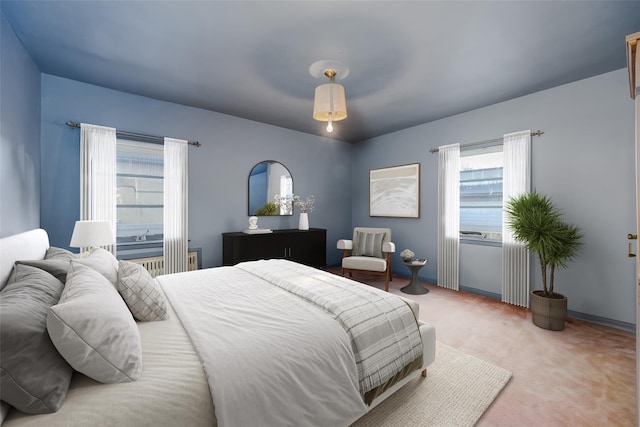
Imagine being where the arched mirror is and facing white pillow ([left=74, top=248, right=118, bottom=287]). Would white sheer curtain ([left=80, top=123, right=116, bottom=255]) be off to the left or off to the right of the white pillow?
right

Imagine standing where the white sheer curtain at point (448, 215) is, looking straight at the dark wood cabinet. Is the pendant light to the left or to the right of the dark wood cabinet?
left

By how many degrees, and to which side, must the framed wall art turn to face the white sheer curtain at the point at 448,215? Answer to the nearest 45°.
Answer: approximately 90° to its left

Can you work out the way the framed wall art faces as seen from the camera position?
facing the viewer and to the left of the viewer

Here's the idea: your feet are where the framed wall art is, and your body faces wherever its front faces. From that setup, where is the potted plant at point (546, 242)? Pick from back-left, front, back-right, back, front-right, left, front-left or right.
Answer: left

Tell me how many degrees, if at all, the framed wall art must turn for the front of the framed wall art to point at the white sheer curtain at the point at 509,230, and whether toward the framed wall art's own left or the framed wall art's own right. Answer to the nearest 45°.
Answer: approximately 90° to the framed wall art's own left

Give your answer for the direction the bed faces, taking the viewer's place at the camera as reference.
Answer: facing away from the viewer and to the right of the viewer
